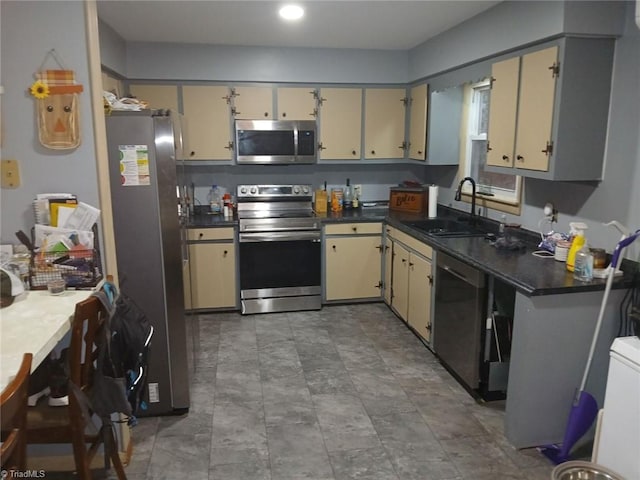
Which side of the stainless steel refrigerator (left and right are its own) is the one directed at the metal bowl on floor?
front

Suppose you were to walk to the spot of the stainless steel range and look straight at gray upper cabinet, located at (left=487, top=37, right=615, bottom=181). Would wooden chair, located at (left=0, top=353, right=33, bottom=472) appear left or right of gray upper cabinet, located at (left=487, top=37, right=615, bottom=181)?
right

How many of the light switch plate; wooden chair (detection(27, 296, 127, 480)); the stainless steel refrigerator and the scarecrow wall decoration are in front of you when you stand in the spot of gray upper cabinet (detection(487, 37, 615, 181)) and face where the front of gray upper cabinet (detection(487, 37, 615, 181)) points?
4

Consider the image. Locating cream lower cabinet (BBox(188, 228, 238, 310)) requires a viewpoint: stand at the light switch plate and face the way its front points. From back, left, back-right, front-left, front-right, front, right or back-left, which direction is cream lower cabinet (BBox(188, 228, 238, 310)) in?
back-left

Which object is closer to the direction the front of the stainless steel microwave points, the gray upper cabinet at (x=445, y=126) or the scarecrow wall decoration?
the scarecrow wall decoration

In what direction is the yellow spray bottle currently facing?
to the viewer's left

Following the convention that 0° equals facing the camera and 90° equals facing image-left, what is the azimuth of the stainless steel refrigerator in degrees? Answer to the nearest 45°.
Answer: approximately 315°

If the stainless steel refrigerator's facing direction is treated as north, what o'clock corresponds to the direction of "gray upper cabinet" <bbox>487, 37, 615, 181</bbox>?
The gray upper cabinet is roughly at 11 o'clock from the stainless steel refrigerator.

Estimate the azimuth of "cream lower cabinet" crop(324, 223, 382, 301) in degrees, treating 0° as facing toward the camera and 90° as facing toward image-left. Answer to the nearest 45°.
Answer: approximately 0°

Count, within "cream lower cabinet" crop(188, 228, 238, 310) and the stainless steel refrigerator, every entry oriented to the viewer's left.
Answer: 0

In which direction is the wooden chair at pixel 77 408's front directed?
to the viewer's left
